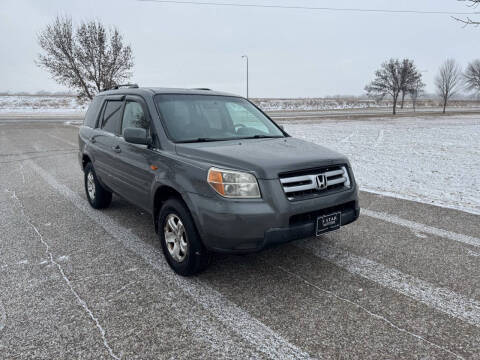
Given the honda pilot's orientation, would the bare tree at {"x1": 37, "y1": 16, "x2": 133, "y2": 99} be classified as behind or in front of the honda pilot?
behind

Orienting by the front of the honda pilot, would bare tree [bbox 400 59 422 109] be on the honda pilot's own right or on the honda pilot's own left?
on the honda pilot's own left

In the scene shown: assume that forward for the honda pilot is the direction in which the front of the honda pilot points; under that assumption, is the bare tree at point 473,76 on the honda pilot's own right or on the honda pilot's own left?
on the honda pilot's own left

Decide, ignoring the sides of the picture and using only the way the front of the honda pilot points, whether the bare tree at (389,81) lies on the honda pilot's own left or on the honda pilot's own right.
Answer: on the honda pilot's own left

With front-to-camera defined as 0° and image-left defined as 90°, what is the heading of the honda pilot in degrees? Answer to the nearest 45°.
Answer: approximately 315°
